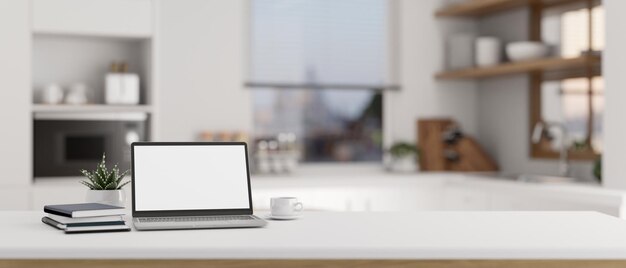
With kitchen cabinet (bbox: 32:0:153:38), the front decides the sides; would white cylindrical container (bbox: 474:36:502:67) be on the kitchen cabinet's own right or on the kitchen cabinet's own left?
on the kitchen cabinet's own left

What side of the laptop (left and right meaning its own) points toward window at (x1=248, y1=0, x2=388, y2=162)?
back

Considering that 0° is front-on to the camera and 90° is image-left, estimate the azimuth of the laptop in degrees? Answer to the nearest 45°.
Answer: approximately 0°

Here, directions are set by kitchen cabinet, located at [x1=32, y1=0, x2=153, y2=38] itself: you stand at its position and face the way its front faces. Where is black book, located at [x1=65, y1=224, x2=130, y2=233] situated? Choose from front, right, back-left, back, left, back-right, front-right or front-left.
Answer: front

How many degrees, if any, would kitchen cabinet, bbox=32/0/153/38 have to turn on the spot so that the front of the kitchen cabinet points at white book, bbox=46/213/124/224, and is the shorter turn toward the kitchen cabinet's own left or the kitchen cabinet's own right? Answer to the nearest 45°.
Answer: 0° — it already faces it

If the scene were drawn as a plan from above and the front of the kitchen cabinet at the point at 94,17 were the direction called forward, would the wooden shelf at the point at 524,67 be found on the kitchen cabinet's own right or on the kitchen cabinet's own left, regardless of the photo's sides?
on the kitchen cabinet's own left

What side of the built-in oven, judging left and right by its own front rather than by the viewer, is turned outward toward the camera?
front
